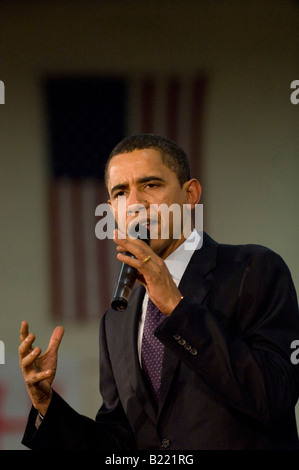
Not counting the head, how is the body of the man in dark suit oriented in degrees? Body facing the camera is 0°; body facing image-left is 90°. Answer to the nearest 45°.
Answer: approximately 45°

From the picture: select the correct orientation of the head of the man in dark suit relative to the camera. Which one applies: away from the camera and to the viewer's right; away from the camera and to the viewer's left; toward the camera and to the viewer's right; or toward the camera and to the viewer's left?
toward the camera and to the viewer's left
